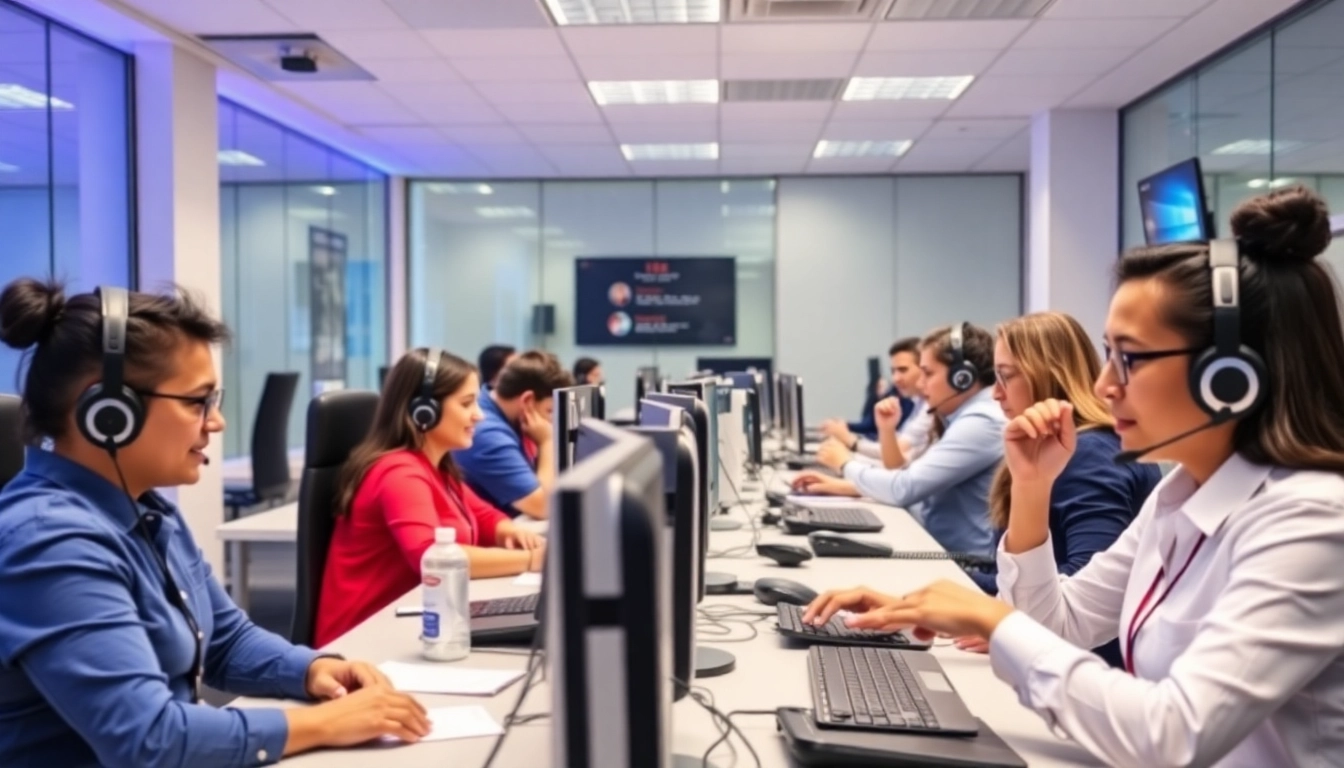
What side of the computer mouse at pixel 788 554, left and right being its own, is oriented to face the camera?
left

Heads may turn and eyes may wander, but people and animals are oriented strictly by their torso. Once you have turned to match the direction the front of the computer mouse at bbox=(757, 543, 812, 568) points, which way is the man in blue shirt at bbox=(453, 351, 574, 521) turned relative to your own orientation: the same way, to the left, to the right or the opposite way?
the opposite way

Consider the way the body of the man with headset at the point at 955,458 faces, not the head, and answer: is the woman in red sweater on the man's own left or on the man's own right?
on the man's own left

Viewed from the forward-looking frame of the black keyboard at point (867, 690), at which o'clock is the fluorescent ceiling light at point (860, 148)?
The fluorescent ceiling light is roughly at 9 o'clock from the black keyboard.

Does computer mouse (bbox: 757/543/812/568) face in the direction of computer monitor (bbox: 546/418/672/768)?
no

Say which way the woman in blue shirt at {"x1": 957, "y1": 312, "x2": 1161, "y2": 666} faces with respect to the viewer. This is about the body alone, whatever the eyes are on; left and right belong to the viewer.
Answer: facing to the left of the viewer

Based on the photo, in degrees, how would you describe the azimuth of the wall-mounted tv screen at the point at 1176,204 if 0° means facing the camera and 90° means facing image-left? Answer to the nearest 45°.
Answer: approximately 45°

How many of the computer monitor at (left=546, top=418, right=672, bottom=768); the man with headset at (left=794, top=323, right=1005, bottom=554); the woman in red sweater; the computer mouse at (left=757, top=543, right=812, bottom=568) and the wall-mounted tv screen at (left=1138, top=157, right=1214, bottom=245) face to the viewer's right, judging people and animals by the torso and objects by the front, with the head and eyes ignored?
1

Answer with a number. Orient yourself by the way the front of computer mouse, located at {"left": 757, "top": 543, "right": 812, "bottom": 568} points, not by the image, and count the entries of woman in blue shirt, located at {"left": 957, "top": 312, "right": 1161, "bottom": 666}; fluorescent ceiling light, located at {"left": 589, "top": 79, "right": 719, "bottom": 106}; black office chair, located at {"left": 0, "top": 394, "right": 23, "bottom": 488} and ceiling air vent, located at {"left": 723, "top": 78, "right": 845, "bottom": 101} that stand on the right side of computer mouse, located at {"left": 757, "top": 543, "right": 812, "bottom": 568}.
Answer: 2

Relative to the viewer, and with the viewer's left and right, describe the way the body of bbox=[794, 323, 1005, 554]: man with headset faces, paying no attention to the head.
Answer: facing to the left of the viewer

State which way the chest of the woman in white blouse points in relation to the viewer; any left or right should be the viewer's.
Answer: facing to the left of the viewer

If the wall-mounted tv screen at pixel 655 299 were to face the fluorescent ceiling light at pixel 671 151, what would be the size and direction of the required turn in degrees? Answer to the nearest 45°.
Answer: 0° — it already faces it

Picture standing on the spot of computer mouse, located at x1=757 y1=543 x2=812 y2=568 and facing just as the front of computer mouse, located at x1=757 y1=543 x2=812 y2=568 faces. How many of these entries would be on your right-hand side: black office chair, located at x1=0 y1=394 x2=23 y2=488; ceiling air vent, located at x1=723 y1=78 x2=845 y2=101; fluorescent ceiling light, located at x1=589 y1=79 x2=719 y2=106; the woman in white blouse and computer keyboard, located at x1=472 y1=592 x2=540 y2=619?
2

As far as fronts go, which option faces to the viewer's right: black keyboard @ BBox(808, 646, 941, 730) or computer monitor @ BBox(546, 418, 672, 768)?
the black keyboard

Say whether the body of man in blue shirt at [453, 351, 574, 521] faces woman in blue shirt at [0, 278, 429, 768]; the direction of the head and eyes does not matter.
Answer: no

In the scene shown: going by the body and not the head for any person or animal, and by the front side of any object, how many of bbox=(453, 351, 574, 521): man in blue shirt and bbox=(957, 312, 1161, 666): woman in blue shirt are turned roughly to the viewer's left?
1

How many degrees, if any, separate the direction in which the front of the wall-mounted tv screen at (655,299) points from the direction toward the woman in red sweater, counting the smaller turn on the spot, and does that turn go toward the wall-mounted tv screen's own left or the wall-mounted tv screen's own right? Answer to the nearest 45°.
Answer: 0° — it already faces them

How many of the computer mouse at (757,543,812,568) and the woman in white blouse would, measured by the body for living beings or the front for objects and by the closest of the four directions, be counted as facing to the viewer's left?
2
